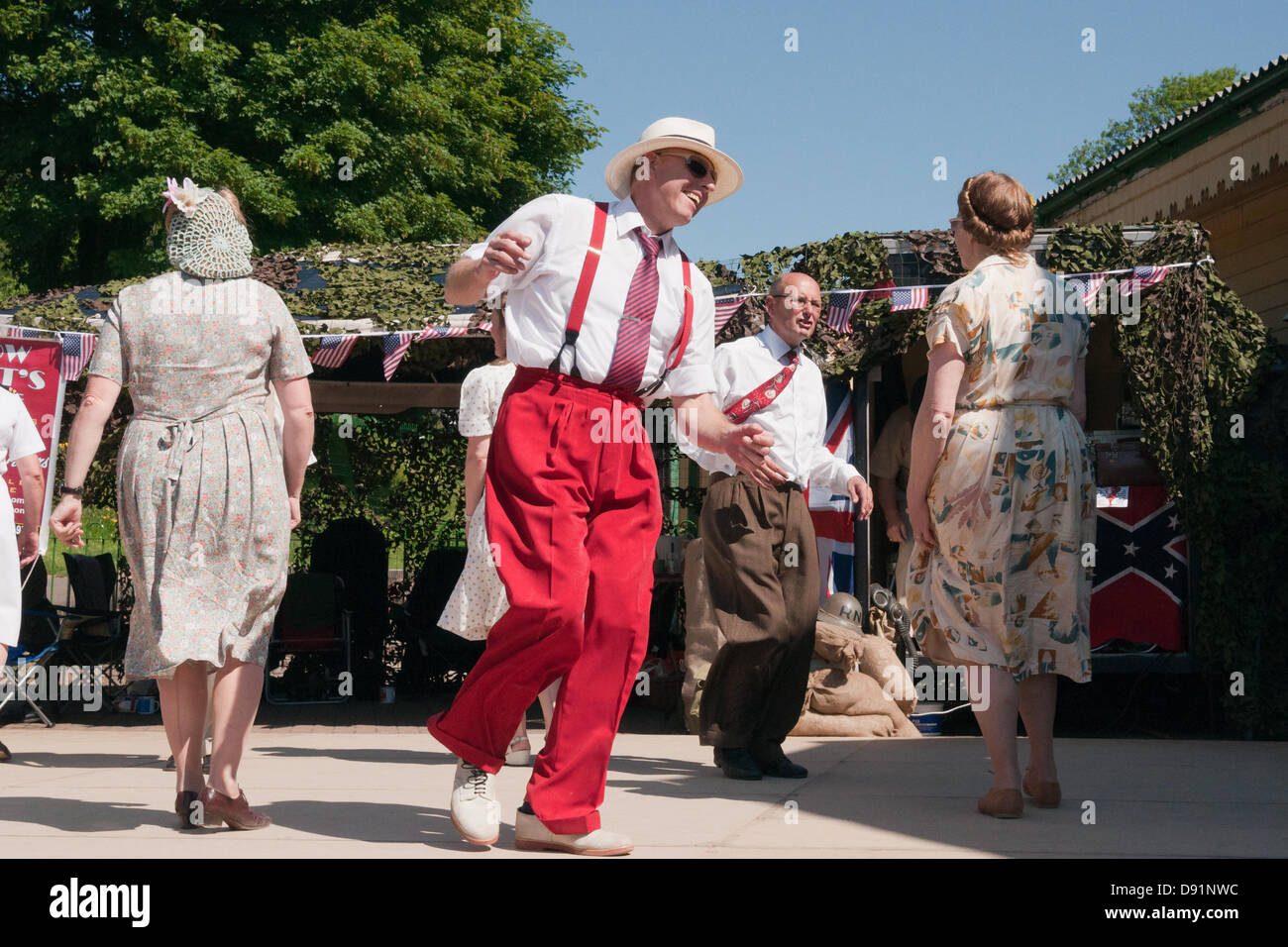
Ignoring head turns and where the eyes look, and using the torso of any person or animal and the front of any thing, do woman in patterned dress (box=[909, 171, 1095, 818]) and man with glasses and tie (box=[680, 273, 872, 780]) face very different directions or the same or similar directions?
very different directions

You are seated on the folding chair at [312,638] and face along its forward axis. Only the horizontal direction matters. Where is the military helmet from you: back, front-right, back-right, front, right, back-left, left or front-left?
front-left

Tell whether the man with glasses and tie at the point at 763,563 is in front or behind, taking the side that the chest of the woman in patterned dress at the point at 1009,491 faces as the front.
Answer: in front

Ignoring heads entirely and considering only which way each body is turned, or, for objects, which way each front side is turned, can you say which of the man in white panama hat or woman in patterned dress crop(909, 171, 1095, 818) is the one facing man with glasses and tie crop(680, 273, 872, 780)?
the woman in patterned dress

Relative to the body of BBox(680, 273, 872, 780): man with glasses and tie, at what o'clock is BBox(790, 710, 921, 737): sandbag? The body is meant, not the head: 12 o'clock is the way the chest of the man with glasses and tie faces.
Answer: The sandbag is roughly at 8 o'clock from the man with glasses and tie.

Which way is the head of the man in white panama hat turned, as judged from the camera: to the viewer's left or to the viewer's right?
to the viewer's right

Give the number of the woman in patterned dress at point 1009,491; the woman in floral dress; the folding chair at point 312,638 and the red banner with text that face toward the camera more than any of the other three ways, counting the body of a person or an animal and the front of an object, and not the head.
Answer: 2

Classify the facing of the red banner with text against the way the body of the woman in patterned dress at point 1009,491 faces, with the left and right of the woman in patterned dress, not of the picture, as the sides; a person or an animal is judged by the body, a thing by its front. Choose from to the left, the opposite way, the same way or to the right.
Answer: the opposite way

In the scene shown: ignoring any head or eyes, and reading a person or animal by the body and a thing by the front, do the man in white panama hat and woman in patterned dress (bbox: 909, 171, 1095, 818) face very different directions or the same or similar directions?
very different directions

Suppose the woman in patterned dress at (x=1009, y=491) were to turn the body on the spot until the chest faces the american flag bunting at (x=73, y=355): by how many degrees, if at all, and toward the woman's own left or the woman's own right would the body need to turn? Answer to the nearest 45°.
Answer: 0° — they already face it

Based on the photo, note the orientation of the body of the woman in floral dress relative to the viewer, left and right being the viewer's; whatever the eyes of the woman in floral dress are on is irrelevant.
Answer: facing away from the viewer

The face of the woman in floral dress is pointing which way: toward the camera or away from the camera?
away from the camera

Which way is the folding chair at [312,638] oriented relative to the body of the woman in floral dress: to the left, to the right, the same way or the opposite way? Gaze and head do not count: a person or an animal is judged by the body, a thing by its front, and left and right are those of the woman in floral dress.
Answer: the opposite way

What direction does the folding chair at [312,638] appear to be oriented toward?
toward the camera

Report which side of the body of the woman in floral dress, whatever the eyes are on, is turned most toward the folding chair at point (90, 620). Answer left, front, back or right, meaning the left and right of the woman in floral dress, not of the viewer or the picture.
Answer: front

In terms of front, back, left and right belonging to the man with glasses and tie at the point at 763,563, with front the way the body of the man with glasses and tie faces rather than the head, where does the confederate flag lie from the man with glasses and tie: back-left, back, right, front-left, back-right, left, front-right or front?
left

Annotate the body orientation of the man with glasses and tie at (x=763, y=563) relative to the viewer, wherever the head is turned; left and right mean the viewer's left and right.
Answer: facing the viewer and to the right of the viewer
